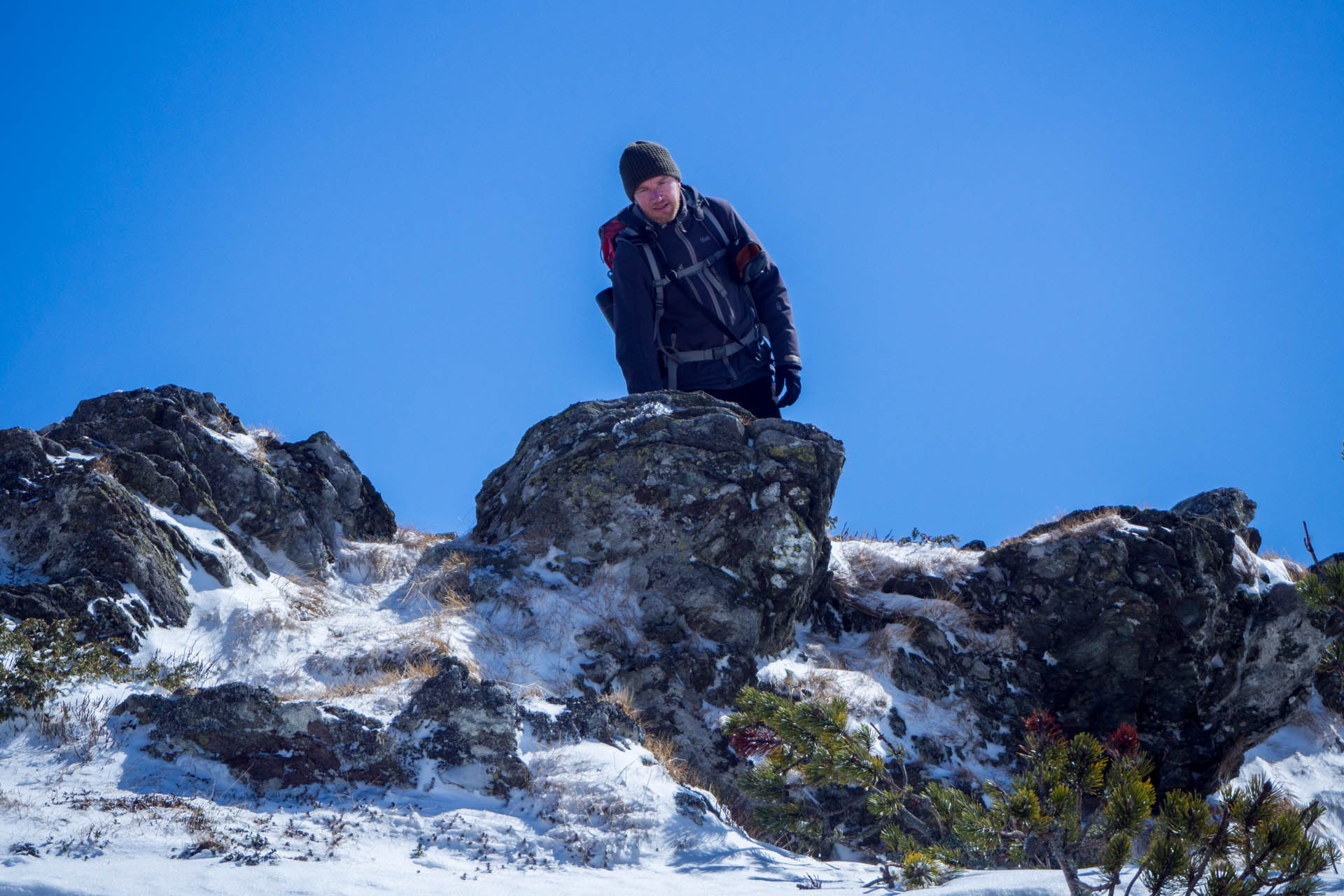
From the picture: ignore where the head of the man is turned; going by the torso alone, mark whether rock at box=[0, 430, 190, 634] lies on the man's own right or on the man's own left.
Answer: on the man's own right

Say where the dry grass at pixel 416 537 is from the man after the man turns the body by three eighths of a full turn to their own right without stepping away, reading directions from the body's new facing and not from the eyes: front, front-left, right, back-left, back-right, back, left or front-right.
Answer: front

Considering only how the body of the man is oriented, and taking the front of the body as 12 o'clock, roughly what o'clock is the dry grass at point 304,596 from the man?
The dry grass is roughly at 3 o'clock from the man.

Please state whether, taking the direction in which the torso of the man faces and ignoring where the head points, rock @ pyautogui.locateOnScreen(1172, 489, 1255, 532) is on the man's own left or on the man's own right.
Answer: on the man's own left

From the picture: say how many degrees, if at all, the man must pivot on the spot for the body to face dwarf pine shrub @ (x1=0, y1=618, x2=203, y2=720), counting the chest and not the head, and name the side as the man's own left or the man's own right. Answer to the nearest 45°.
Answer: approximately 45° to the man's own right

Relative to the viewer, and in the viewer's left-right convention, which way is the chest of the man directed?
facing the viewer

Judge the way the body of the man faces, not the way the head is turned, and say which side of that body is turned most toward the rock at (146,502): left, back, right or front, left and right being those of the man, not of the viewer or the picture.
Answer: right

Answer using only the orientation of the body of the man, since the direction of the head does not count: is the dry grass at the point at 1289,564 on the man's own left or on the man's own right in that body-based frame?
on the man's own left
